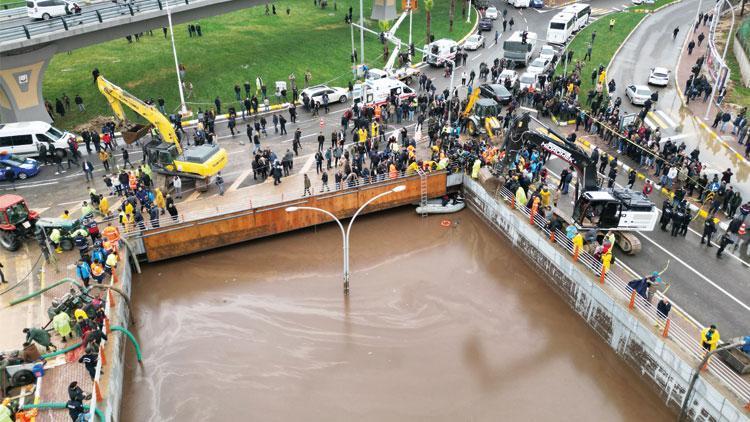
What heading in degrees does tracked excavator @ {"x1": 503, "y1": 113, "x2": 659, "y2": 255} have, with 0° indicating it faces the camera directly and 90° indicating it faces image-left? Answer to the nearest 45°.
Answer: approximately 90°

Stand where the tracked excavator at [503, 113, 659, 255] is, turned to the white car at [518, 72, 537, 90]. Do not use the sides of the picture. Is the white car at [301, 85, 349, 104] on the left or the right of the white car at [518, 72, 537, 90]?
left

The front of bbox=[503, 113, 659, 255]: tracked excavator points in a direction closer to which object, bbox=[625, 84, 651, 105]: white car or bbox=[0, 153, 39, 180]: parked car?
the parked car
